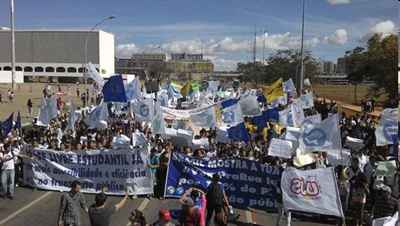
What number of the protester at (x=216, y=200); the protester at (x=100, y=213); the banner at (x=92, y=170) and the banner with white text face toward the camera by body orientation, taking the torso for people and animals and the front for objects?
2

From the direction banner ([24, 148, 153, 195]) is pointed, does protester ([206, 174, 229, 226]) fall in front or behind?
in front

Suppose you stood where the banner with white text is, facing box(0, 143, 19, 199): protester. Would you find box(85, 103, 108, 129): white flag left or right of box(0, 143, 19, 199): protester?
right

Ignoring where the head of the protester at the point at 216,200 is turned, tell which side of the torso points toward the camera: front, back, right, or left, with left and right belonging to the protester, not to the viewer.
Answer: back

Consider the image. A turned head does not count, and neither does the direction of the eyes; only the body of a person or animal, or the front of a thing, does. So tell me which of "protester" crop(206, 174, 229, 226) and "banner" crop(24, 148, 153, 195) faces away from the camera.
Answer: the protester

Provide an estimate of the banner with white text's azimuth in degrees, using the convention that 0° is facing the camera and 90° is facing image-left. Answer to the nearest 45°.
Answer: approximately 0°

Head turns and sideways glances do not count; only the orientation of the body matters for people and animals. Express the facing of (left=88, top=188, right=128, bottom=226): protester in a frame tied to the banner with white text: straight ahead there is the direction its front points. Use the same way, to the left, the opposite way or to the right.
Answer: the opposite way

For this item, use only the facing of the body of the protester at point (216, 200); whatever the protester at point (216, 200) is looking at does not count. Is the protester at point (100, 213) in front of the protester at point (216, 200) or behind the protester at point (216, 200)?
behind

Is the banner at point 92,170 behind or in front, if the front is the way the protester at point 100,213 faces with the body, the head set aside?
in front

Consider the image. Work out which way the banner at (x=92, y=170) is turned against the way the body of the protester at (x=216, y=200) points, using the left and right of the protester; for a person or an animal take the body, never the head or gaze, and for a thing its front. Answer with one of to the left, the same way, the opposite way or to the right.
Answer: the opposite way

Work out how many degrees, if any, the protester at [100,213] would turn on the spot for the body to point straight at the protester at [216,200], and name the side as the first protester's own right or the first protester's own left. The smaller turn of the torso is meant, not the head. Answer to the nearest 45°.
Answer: approximately 45° to the first protester's own right

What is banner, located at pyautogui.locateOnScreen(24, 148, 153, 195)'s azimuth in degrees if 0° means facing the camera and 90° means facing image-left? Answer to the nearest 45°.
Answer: approximately 0°

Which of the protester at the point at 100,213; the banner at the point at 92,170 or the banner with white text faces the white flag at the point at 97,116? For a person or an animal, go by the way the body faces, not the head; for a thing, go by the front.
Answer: the protester

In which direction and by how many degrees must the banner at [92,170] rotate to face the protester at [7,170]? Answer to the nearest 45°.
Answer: approximately 90° to its right

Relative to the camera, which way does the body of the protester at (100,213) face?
away from the camera

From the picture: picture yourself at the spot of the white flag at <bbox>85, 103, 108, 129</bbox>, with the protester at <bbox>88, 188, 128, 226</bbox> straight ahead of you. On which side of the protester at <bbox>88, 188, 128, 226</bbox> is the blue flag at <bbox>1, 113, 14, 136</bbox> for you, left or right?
right

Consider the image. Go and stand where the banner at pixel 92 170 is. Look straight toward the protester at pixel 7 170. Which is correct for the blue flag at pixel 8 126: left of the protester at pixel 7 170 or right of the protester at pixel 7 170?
right
